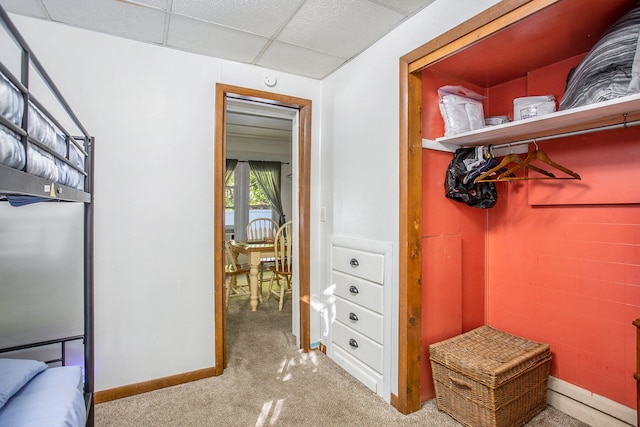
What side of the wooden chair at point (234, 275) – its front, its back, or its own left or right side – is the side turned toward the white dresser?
right

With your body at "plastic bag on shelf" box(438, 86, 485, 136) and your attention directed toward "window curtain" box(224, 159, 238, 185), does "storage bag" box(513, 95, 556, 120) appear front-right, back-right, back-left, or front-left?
back-right

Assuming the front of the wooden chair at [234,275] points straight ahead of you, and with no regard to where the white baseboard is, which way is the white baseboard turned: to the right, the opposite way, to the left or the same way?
the opposite way

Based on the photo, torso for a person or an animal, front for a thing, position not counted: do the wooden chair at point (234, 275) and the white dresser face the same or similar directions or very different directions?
very different directions

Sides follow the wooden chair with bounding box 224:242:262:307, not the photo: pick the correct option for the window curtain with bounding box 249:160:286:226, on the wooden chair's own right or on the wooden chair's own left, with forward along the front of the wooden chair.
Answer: on the wooden chair's own left

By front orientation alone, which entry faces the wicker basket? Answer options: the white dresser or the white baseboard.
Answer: the white baseboard

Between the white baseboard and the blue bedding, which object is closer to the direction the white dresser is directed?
the blue bedding

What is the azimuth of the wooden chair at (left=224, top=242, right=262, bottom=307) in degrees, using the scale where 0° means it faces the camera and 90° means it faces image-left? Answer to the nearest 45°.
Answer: approximately 270°

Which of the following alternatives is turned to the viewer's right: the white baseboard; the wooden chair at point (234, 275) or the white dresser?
the wooden chair

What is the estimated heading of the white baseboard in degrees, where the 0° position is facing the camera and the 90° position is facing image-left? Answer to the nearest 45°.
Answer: approximately 45°
